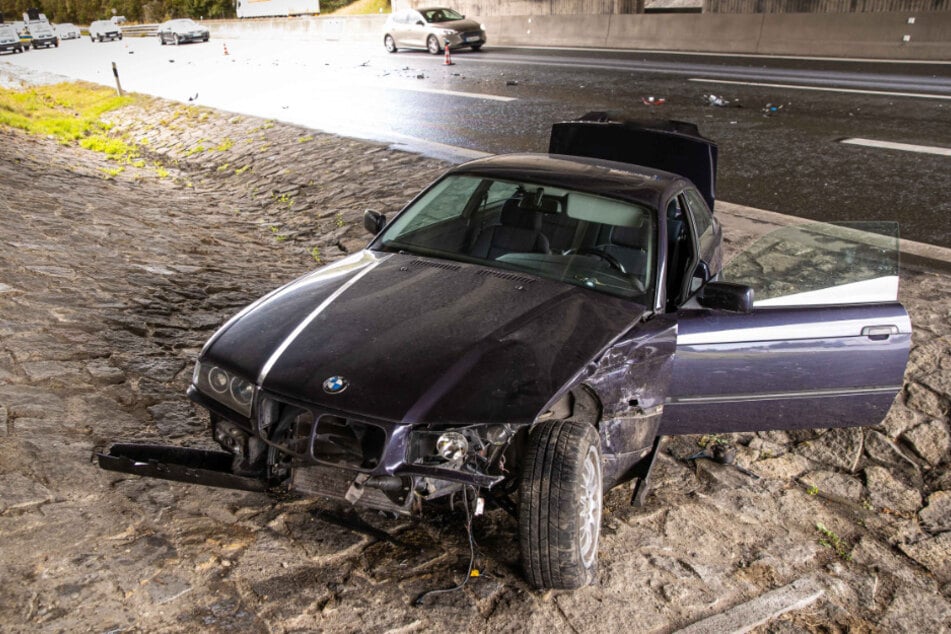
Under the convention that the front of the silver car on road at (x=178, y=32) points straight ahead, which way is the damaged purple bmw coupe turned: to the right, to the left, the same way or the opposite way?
to the right

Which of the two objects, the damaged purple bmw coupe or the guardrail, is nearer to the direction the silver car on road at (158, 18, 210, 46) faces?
the damaged purple bmw coupe

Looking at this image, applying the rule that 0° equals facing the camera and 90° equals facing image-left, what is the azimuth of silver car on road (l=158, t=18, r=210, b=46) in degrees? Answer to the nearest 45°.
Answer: approximately 315°

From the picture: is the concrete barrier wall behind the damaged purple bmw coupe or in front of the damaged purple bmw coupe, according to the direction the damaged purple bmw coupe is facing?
behind

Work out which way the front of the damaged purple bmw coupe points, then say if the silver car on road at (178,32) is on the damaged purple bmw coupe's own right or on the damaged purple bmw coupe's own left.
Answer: on the damaged purple bmw coupe's own right

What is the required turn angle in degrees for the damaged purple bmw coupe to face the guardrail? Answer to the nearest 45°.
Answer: approximately 90° to its right

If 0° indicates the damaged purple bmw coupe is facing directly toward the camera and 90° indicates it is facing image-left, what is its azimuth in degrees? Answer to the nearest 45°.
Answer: approximately 45°
